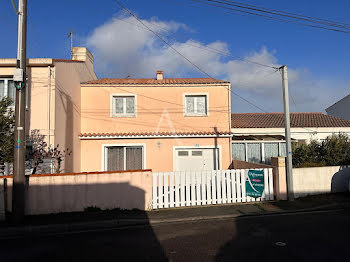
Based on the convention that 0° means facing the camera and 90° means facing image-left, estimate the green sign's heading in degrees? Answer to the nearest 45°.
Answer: approximately 0°

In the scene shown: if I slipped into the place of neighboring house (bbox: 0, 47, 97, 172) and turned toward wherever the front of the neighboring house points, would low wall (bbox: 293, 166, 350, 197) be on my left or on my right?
on my left

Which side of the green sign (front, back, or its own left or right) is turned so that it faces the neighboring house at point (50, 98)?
right

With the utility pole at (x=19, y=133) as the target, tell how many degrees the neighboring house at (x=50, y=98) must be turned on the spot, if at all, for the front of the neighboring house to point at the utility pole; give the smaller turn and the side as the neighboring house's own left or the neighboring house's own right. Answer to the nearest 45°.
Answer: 0° — it already faces it

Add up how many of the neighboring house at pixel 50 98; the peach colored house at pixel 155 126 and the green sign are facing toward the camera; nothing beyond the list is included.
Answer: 3

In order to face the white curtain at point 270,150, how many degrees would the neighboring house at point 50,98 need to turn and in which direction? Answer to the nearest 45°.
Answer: approximately 90° to its left

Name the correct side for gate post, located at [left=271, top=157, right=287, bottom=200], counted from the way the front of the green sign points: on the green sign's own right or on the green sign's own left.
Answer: on the green sign's own left

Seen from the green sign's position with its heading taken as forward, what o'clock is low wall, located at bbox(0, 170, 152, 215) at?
The low wall is roughly at 2 o'clock from the green sign.
